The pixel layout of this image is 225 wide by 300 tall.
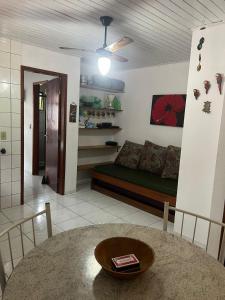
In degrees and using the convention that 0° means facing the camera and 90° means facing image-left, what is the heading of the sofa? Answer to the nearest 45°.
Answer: approximately 45°

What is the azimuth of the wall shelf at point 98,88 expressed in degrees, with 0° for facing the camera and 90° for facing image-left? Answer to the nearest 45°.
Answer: approximately 315°

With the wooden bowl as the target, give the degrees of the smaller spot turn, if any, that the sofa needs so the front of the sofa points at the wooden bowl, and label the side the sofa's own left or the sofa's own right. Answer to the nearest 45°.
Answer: approximately 45° to the sofa's own left

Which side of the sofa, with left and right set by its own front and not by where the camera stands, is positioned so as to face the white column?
left
